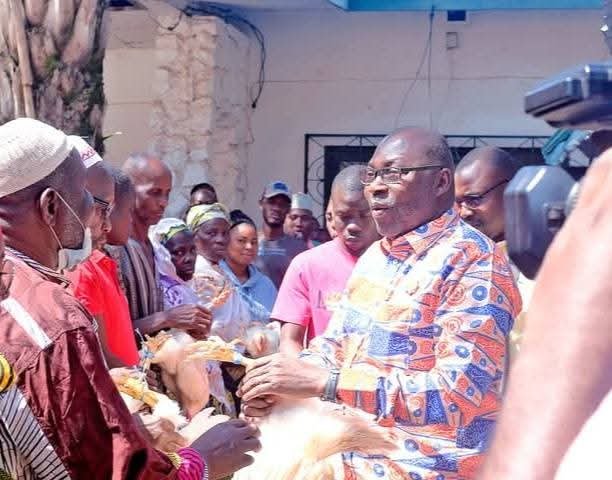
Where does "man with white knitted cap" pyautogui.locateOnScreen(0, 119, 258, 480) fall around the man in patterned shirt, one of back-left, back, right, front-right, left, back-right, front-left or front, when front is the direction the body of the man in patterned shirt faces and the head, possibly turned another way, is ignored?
front

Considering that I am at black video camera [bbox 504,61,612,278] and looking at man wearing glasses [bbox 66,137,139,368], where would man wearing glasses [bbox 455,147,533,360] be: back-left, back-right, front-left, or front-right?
front-right

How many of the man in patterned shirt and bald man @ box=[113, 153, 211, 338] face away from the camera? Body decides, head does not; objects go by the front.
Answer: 0

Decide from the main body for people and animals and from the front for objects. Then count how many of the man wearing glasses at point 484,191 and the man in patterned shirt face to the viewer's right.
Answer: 0

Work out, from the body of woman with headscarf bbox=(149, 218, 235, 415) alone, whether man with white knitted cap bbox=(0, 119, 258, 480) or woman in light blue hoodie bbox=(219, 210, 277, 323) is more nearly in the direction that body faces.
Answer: the man with white knitted cap

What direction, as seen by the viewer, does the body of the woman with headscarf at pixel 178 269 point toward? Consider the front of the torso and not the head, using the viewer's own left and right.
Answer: facing the viewer and to the right of the viewer

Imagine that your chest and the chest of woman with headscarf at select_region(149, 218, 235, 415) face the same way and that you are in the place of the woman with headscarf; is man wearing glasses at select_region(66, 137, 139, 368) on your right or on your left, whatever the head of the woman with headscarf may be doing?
on your right

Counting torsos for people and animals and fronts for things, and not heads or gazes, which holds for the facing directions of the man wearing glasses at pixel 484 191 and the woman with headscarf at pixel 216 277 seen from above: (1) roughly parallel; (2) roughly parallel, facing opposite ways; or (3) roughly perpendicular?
roughly perpendicular

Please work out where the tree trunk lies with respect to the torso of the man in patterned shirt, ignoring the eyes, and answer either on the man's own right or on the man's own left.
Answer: on the man's own right

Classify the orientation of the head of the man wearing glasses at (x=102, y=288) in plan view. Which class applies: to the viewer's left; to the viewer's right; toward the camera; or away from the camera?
to the viewer's right

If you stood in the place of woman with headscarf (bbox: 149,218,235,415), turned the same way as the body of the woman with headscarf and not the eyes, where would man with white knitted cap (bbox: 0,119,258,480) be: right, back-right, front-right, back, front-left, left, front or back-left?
front-right

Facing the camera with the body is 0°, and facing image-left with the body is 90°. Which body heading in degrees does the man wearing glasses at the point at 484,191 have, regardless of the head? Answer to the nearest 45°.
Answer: approximately 45°

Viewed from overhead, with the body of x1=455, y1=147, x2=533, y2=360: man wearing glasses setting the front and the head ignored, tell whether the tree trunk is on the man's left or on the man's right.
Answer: on the man's right
